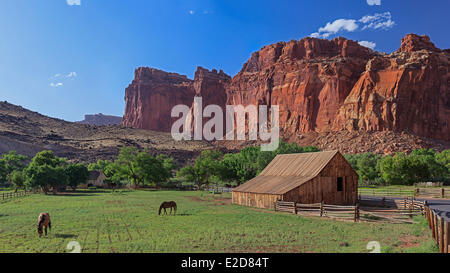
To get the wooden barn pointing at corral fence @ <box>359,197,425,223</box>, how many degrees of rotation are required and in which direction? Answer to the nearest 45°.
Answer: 0° — it already faces it

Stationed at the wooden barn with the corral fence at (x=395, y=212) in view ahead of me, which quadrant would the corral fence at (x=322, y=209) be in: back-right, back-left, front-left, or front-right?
front-right

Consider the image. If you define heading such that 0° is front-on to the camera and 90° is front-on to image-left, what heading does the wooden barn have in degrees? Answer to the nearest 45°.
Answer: approximately 315°

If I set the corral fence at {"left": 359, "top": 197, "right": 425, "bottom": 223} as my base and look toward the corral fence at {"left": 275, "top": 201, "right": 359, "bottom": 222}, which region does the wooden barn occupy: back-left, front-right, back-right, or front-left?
front-right
